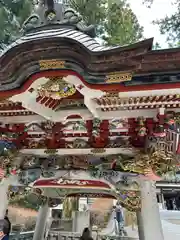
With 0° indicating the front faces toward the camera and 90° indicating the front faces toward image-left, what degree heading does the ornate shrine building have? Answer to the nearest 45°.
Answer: approximately 0°
